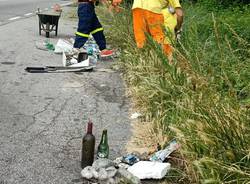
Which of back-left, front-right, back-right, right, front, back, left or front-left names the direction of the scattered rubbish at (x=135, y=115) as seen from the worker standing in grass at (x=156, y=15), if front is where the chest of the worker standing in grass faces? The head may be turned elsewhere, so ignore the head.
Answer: front-right

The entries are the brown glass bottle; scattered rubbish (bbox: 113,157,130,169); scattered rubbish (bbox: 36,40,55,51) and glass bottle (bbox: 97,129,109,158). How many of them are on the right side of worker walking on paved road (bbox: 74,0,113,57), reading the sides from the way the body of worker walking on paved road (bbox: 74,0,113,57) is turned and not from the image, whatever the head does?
3

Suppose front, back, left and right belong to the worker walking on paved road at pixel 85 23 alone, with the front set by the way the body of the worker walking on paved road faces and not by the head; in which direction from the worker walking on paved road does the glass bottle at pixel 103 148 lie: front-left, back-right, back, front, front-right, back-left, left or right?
right

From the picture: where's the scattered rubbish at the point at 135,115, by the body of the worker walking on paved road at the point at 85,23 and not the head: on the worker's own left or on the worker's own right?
on the worker's own right

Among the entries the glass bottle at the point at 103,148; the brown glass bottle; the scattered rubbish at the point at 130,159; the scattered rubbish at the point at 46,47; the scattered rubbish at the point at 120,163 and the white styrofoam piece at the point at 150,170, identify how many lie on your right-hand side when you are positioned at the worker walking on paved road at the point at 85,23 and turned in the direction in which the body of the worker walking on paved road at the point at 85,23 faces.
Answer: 5

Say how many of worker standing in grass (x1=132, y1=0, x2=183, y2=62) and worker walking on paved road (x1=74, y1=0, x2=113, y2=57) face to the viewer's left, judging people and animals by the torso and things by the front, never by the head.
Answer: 0

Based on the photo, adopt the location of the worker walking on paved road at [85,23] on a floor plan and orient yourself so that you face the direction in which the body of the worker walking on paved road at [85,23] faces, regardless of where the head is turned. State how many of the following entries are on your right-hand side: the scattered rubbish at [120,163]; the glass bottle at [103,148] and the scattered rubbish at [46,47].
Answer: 2

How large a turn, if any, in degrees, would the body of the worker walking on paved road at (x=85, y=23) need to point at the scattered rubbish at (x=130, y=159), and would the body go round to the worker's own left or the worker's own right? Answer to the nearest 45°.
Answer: approximately 90° to the worker's own right

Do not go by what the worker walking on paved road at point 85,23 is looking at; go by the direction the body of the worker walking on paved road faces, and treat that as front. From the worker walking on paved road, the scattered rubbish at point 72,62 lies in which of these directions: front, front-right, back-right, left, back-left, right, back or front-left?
right

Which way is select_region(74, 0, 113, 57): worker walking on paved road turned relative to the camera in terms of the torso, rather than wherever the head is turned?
to the viewer's right

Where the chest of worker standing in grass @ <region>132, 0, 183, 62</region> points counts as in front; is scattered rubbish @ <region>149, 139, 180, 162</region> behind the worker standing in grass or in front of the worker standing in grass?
in front
